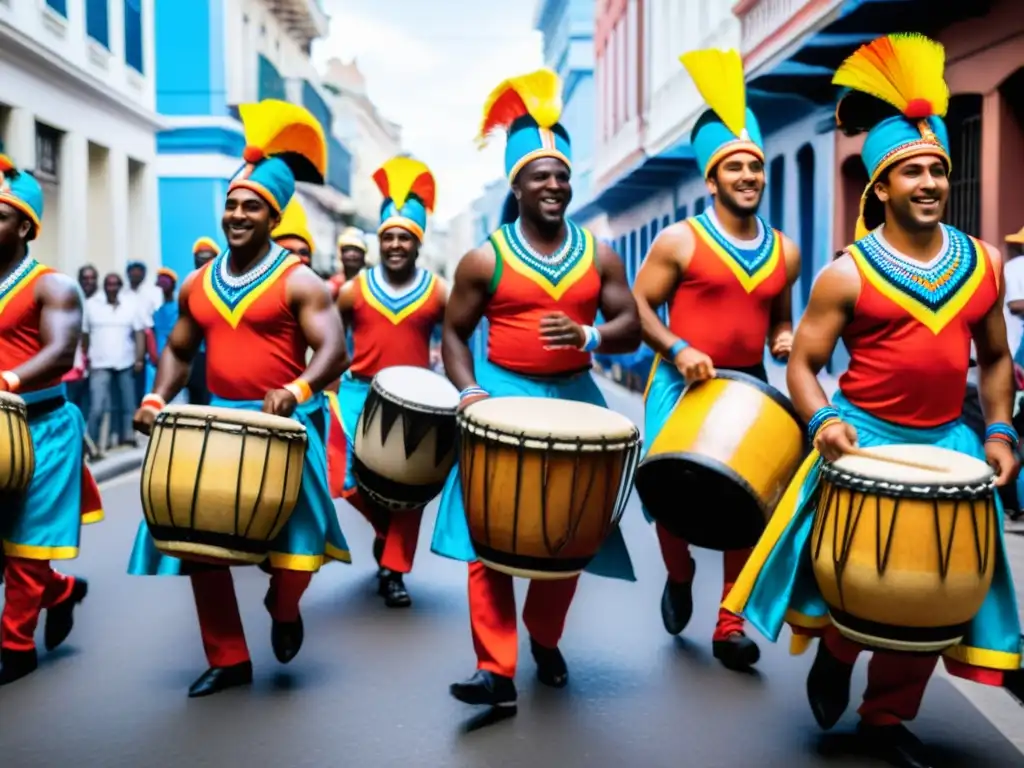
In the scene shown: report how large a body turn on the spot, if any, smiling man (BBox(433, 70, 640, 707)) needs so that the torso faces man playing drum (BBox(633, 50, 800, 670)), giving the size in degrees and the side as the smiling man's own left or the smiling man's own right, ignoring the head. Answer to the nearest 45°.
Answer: approximately 135° to the smiling man's own left

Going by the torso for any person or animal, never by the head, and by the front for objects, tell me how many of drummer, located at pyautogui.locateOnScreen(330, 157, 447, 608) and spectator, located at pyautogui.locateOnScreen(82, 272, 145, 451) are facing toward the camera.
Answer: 2

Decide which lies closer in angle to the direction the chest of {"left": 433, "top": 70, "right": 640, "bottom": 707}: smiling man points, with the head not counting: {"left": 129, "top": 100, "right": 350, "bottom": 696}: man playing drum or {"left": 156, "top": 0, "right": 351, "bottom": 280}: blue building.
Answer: the man playing drum

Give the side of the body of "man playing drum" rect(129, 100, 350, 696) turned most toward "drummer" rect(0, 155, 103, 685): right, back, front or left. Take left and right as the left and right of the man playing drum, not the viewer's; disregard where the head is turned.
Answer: right

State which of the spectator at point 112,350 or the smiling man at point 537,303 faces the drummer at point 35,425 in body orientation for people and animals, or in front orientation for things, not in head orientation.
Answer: the spectator

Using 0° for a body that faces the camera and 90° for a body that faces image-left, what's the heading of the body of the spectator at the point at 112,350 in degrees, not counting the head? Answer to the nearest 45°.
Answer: approximately 0°

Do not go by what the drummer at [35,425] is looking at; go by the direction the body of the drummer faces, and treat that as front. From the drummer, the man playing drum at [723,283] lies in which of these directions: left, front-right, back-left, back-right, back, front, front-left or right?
back-left

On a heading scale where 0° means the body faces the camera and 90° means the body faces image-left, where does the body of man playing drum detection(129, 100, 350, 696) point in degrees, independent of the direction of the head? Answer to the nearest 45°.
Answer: approximately 45°

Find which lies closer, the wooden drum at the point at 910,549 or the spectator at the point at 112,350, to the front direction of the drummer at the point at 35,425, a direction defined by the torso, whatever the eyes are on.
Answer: the wooden drum

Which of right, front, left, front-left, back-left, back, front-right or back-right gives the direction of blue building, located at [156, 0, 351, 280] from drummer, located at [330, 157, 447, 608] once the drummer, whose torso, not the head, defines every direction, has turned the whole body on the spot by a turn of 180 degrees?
front

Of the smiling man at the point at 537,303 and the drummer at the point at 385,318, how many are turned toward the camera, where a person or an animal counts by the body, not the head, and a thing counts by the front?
2
